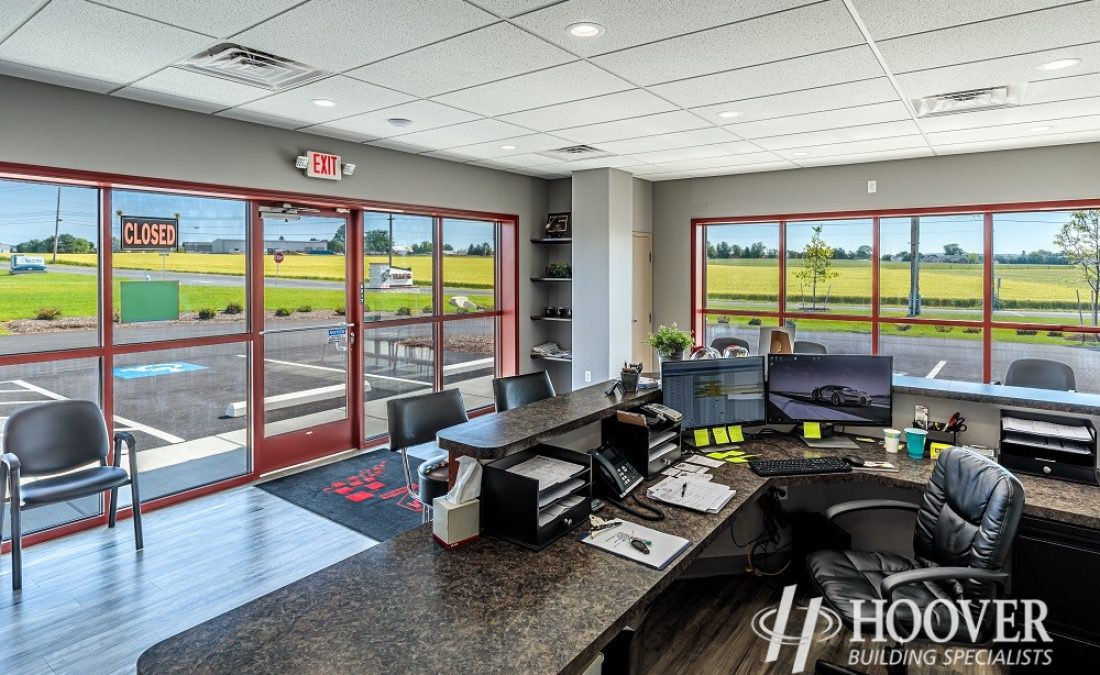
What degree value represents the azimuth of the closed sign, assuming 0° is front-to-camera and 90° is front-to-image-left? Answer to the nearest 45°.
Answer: approximately 315°

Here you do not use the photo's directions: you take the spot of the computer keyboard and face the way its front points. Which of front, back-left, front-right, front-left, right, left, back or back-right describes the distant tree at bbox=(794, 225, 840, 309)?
back

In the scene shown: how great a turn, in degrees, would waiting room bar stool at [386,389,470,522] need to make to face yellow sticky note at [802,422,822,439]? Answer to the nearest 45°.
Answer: approximately 45° to its left

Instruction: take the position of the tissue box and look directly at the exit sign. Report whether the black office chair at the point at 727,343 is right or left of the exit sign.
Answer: right

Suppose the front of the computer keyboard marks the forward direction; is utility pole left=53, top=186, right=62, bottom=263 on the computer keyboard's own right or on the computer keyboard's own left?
on the computer keyboard's own right

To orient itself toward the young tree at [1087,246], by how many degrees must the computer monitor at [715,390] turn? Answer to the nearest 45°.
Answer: approximately 135° to its left
